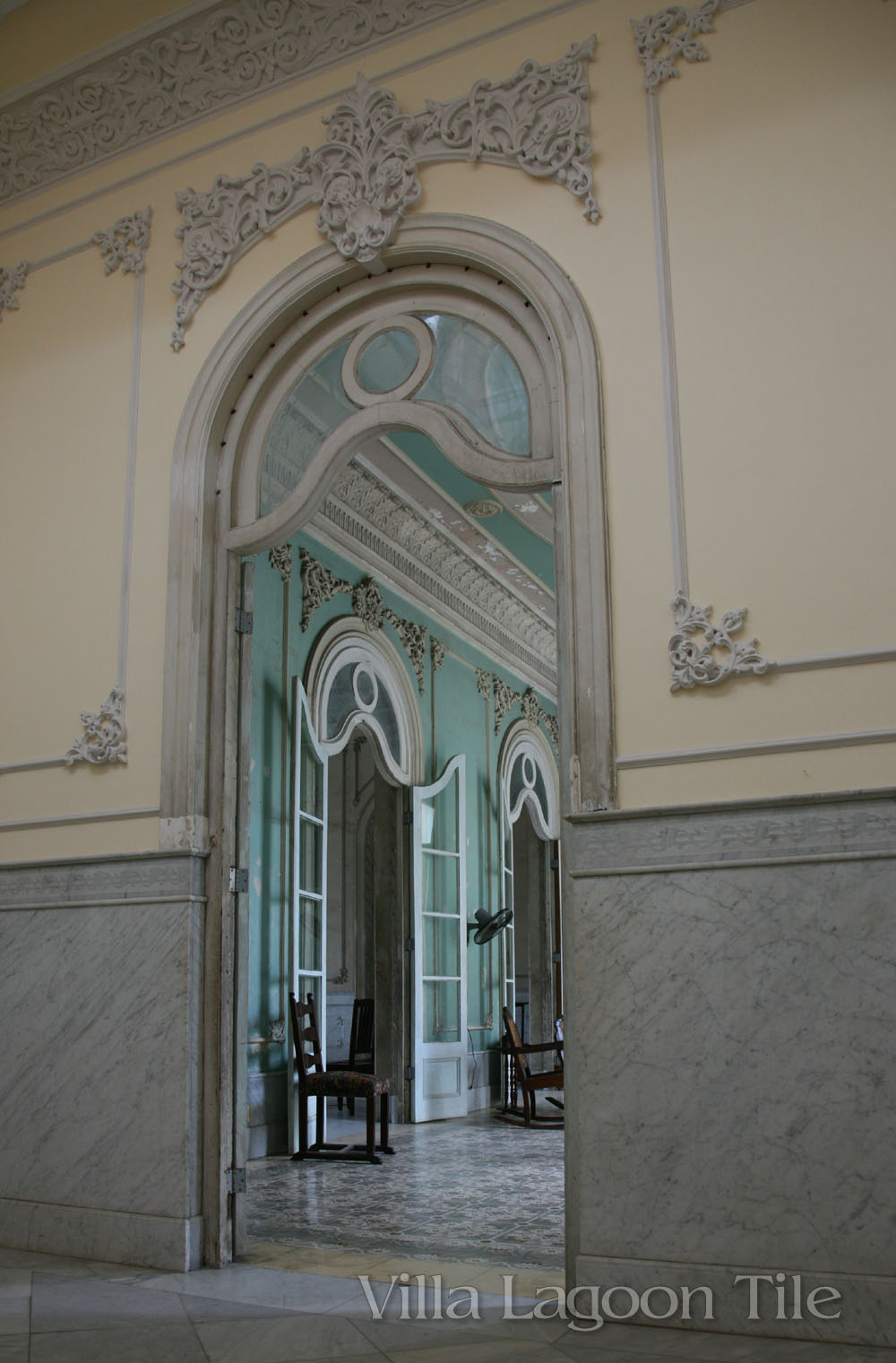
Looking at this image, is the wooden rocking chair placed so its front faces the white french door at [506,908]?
no

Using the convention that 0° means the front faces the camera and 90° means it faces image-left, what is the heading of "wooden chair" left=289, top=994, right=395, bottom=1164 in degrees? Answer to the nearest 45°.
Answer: approximately 270°

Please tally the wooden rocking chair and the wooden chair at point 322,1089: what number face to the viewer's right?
2

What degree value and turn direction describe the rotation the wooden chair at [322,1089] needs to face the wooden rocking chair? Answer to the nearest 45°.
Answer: approximately 45° to its left

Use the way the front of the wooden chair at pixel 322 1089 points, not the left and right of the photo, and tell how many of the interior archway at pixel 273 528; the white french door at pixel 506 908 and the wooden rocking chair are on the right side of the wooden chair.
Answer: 1

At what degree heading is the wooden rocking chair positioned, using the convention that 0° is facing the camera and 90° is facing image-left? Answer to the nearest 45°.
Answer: approximately 270°

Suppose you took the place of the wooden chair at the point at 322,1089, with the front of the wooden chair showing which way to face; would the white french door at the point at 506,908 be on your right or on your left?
on your left

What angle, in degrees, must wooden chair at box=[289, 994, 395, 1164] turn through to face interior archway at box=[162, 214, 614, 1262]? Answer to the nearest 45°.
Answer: approximately 90° to its right

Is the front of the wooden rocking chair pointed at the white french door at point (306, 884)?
no

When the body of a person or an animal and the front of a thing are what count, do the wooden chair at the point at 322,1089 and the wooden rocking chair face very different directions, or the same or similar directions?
same or similar directions

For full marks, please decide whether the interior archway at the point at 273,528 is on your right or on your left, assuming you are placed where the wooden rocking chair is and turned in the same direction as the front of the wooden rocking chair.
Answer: on your right
